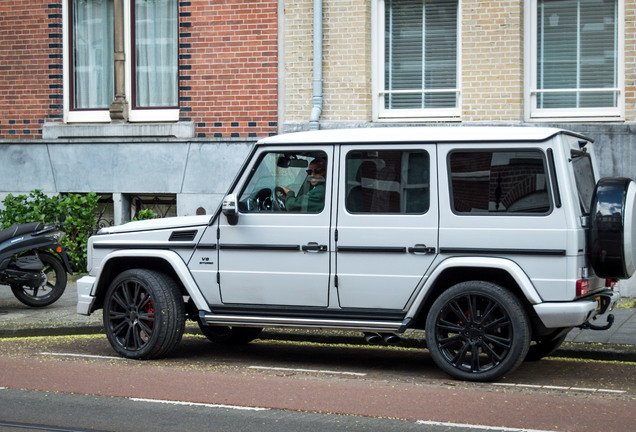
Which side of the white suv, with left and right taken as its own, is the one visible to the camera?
left

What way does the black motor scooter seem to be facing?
to the viewer's left

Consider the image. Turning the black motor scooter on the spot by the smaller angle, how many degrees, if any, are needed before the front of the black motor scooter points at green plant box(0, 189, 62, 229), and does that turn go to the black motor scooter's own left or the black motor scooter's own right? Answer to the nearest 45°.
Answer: approximately 90° to the black motor scooter's own right

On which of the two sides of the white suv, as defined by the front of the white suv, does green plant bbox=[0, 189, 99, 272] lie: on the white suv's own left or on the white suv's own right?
on the white suv's own right

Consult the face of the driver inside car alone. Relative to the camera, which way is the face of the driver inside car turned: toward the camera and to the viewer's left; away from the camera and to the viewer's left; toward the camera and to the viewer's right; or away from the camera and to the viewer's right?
toward the camera and to the viewer's left

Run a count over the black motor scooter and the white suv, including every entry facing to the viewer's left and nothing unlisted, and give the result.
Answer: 2

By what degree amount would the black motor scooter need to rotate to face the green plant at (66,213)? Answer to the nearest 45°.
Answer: approximately 90° to its right

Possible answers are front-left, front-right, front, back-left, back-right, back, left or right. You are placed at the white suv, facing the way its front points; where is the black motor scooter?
front-right

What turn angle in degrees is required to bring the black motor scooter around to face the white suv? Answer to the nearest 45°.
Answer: approximately 135° to its left
